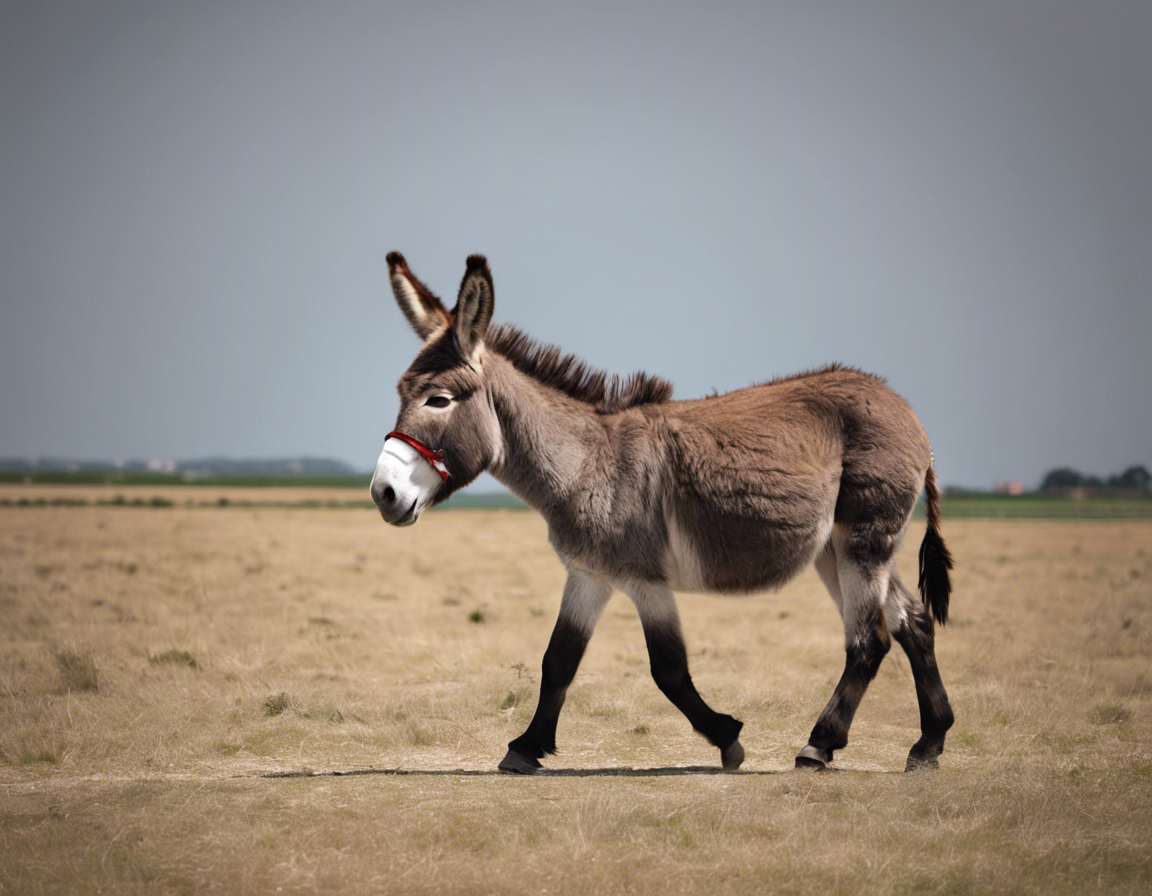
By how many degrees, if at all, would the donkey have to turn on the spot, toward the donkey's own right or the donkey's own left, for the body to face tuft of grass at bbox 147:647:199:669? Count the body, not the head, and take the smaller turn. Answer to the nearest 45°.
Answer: approximately 45° to the donkey's own right

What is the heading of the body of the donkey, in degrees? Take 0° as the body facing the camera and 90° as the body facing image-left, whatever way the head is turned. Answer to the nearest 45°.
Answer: approximately 90°

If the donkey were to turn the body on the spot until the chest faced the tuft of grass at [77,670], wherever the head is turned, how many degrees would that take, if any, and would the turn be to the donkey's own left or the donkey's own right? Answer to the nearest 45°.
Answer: approximately 45° to the donkey's own right
